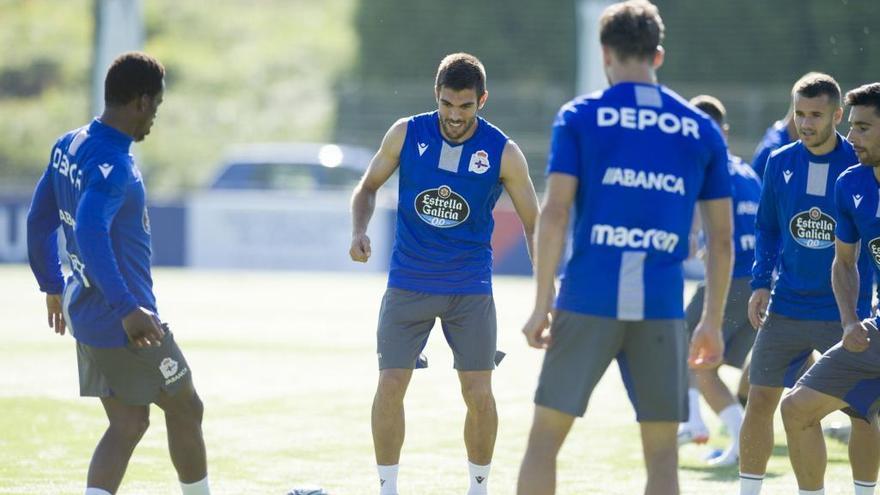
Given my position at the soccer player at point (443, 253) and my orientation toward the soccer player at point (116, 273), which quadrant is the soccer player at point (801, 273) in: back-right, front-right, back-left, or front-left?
back-left

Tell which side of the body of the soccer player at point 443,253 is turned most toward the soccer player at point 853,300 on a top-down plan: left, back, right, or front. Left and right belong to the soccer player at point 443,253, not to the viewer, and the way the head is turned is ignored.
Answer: left

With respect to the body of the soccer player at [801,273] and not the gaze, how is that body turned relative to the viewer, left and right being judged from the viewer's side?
facing the viewer

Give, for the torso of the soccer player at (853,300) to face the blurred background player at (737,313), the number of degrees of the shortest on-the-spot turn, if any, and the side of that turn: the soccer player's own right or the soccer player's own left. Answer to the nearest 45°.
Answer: approximately 135° to the soccer player's own right

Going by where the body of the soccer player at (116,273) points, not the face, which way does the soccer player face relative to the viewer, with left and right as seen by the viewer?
facing away from the viewer and to the right of the viewer

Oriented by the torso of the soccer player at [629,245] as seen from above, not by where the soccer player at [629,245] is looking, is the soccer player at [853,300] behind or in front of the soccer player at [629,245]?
in front

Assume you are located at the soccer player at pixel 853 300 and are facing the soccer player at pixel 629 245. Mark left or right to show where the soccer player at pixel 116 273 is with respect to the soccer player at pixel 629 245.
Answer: right

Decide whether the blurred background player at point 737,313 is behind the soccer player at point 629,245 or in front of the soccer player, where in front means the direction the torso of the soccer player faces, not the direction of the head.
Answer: in front

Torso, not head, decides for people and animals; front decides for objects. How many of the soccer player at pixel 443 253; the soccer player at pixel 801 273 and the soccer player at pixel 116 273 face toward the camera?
2

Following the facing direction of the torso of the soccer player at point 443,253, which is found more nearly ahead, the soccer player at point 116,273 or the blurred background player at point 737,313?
the soccer player

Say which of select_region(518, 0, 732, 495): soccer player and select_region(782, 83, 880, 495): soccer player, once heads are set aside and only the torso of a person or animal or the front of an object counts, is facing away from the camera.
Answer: select_region(518, 0, 732, 495): soccer player

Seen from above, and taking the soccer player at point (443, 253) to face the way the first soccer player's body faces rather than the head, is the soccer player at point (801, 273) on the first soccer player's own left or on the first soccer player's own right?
on the first soccer player's own left

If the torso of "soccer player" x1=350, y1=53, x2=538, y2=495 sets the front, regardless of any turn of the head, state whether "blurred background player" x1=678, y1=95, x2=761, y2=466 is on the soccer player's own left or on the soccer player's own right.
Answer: on the soccer player's own left

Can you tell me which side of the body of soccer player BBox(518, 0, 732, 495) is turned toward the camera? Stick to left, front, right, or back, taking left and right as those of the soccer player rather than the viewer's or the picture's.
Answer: back

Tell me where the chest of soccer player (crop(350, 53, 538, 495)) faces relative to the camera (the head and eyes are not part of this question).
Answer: toward the camera
